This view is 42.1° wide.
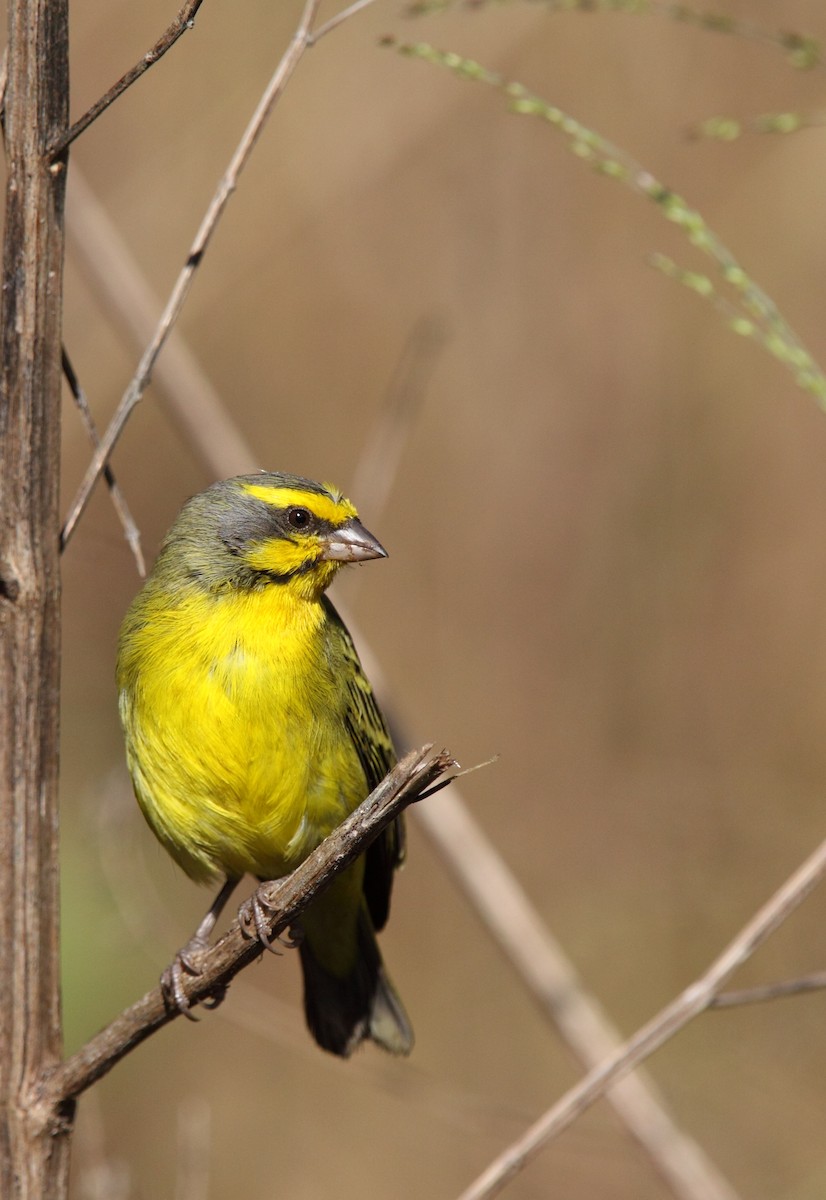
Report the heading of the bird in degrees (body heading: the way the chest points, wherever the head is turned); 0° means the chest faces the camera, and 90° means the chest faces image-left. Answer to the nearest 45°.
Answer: approximately 45°

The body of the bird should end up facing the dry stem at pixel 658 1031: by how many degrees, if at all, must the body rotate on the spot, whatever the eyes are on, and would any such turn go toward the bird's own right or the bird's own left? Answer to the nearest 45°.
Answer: approximately 90° to the bird's own left
